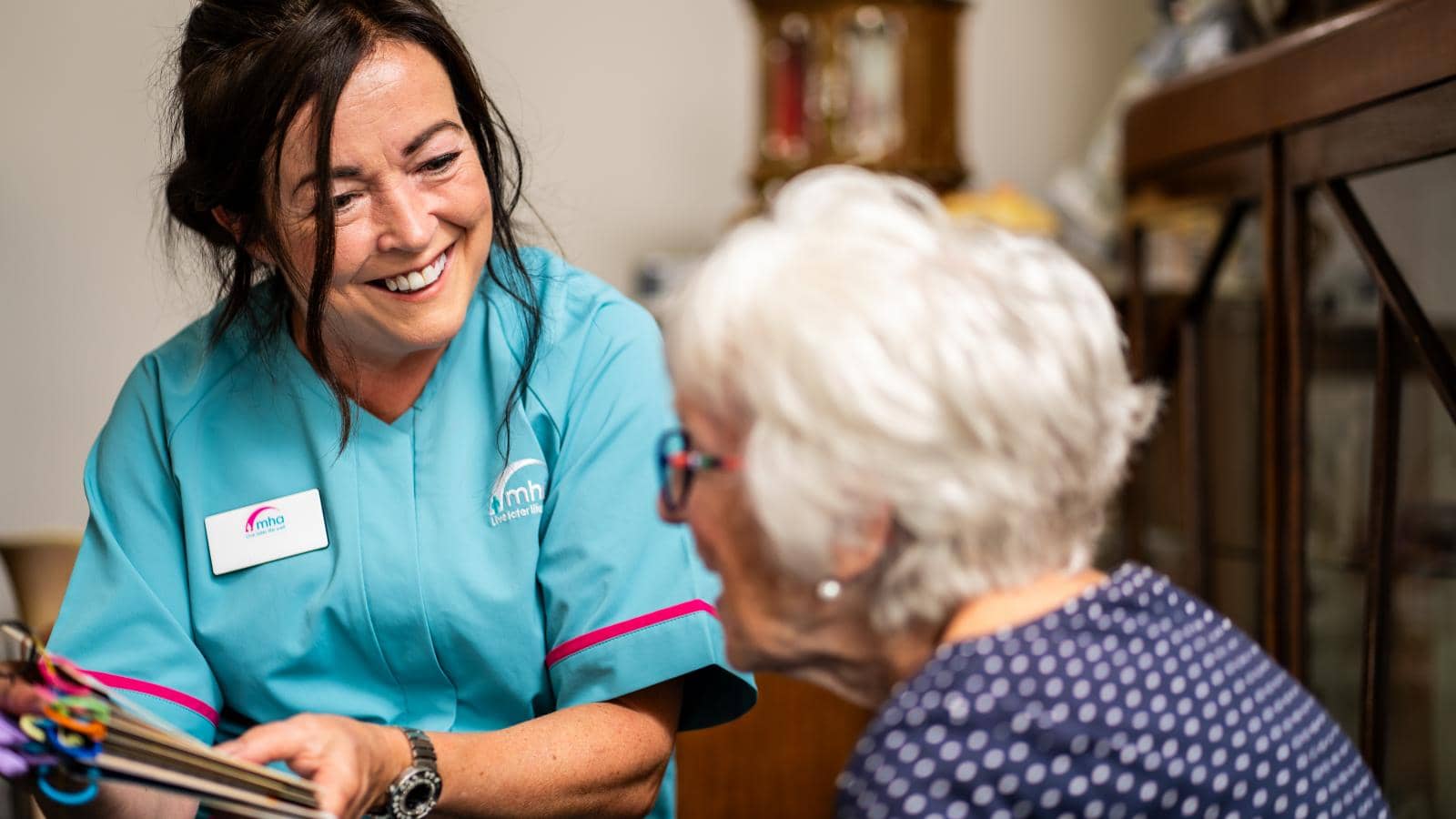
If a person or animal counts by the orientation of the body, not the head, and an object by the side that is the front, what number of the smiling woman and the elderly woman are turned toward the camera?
1

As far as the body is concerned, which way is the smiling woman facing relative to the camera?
toward the camera

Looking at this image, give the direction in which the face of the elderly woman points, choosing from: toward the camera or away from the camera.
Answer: away from the camera

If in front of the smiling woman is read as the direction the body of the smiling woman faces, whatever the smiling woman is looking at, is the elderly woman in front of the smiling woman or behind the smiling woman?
in front

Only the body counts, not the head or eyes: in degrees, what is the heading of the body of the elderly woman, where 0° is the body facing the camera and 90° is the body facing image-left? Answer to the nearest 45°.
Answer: approximately 135°

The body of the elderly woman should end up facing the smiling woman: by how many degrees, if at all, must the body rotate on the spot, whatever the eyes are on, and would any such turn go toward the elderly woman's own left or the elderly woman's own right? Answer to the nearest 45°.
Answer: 0° — they already face them
